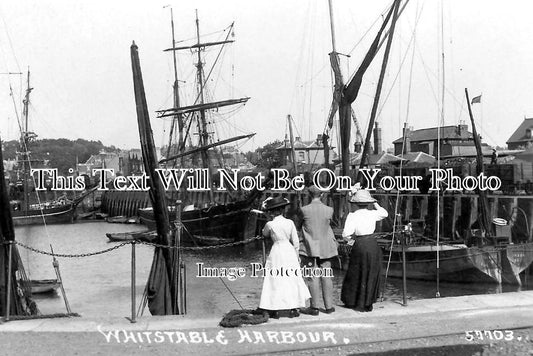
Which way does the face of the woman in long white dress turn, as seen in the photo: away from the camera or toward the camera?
away from the camera

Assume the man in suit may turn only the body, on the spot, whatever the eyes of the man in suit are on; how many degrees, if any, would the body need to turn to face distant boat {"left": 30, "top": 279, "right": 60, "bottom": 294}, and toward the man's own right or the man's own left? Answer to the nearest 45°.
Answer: approximately 45° to the man's own left

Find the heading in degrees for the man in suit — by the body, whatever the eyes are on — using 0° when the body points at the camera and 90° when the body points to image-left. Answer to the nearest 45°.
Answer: approximately 180°

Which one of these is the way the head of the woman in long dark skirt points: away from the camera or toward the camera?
away from the camera

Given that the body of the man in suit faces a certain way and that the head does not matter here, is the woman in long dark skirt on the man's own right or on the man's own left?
on the man's own right
